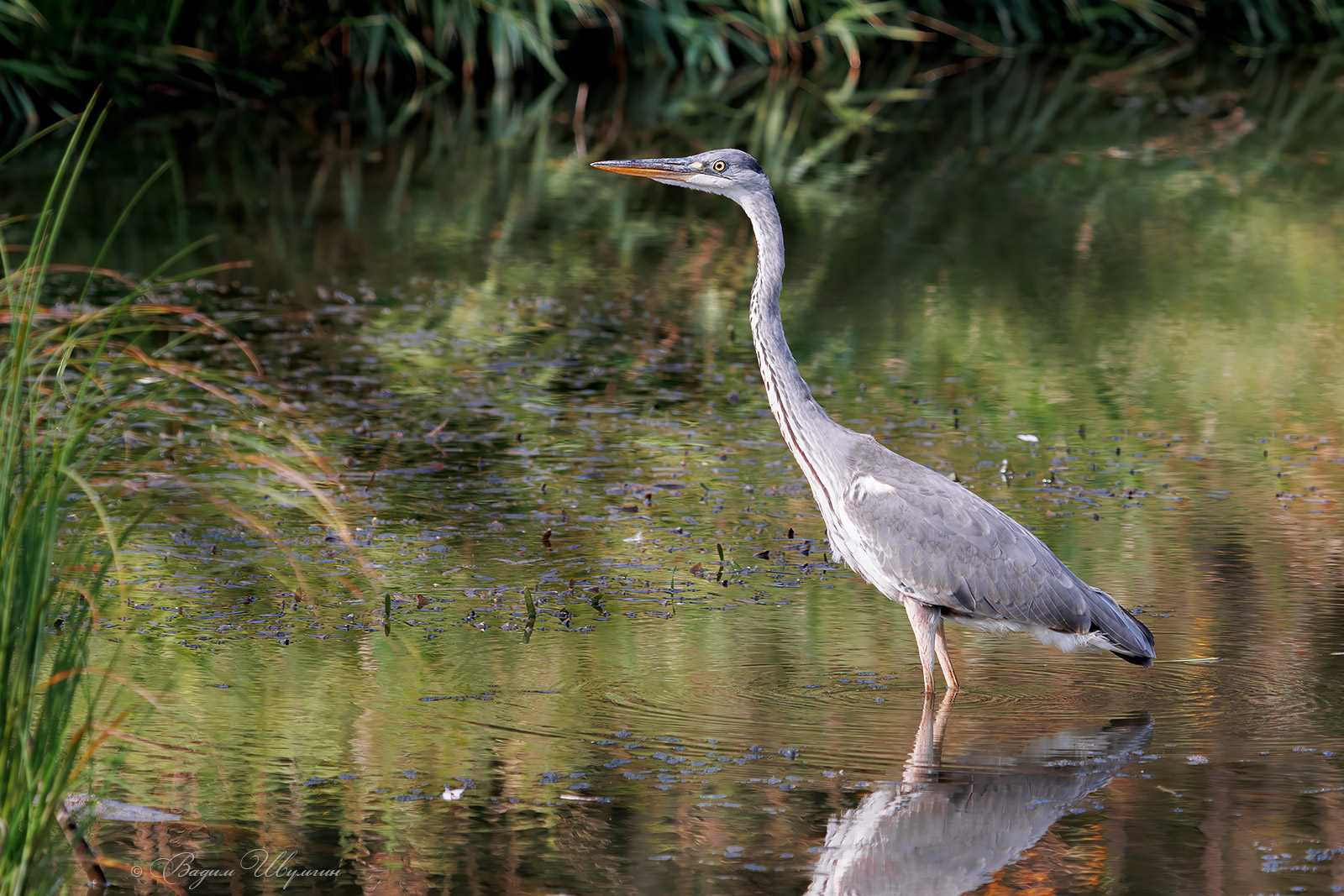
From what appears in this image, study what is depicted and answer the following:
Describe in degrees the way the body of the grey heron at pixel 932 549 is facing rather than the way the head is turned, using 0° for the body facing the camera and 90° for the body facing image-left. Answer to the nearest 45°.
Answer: approximately 90°
